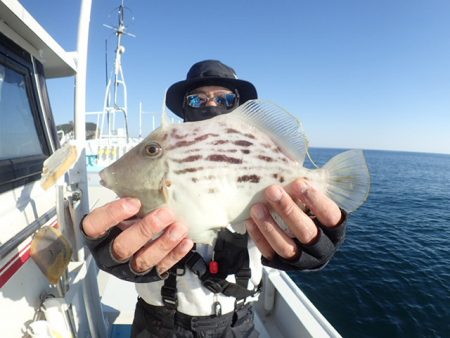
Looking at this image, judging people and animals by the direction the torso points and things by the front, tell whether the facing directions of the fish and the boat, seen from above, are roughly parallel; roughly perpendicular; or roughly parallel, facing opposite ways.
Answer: roughly perpendicular

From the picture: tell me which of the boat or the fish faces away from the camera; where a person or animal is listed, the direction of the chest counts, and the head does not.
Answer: the boat

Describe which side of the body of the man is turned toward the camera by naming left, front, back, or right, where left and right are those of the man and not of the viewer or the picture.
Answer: front

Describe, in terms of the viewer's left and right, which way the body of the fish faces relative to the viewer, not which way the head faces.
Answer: facing to the left of the viewer

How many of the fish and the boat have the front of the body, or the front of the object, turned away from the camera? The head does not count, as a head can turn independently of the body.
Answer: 1

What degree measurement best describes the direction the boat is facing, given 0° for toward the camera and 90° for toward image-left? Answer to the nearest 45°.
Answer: approximately 180°
